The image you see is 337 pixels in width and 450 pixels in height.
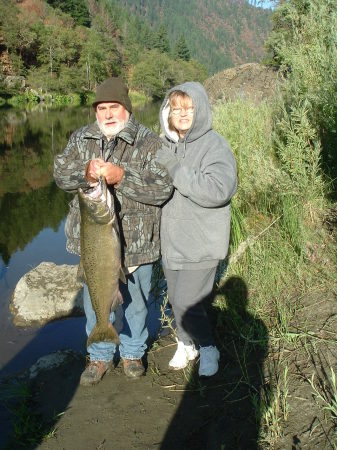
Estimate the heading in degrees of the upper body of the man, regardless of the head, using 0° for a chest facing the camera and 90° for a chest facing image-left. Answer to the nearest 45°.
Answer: approximately 0°

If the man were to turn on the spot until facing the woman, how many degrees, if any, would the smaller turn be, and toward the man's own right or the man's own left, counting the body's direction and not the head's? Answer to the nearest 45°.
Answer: approximately 90° to the man's own left

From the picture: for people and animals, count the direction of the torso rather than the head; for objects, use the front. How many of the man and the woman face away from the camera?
0

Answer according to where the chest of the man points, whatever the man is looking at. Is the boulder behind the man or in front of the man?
behind

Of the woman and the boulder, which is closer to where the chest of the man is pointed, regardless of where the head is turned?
the woman

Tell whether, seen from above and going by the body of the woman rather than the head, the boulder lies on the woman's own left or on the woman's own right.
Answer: on the woman's own right

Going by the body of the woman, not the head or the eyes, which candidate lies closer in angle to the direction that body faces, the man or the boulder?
the man

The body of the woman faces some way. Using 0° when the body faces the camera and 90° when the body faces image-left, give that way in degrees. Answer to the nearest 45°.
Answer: approximately 45°

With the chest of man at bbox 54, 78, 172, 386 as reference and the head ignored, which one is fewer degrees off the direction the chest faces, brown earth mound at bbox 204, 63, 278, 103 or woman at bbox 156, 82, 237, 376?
the woman
